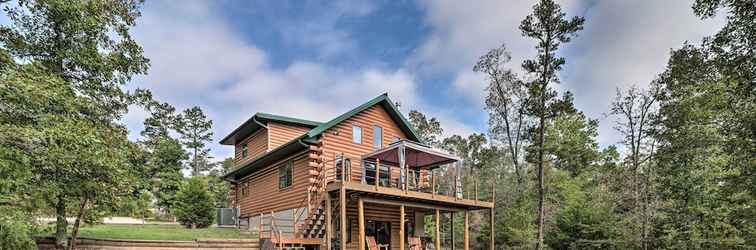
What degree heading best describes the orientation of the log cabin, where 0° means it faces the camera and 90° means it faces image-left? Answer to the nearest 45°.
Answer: approximately 315°

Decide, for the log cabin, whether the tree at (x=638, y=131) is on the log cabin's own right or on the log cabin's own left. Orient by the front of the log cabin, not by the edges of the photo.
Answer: on the log cabin's own left
